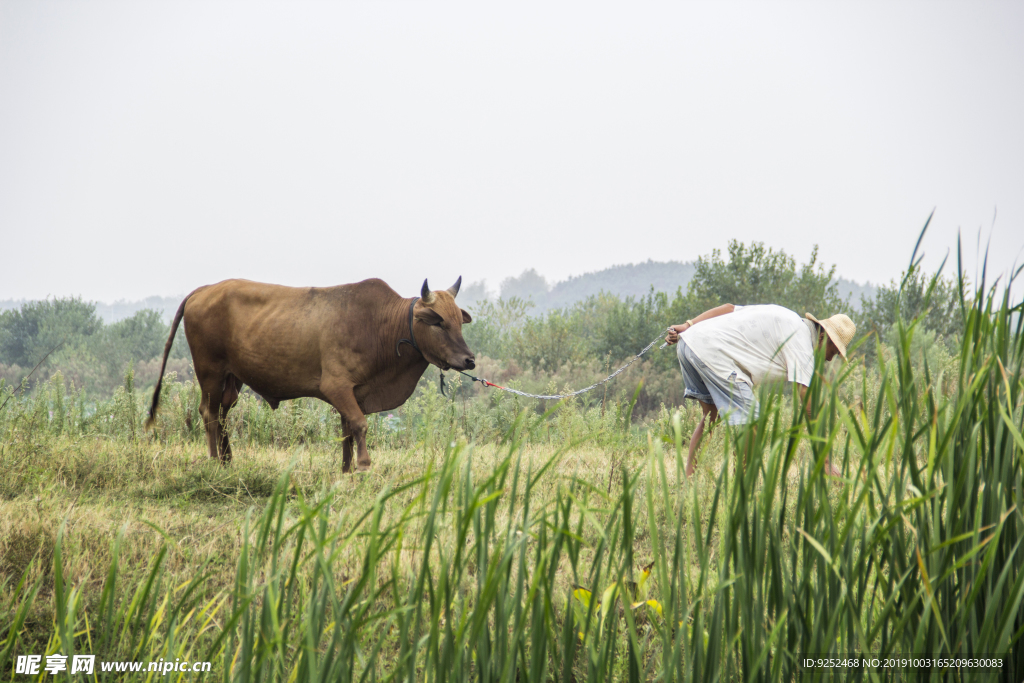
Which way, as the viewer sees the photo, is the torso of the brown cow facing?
to the viewer's right

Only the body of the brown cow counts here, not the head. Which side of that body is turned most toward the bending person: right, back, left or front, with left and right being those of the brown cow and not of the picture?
front
